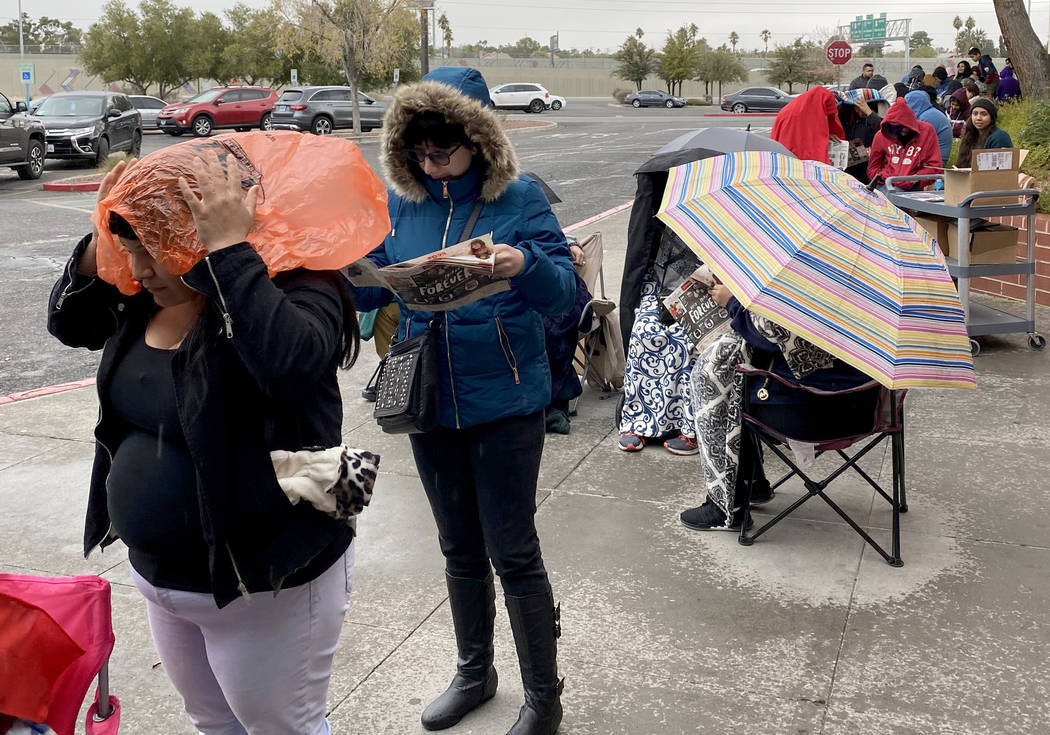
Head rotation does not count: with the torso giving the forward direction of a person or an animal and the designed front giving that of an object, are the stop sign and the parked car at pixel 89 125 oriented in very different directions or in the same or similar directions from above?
same or similar directions

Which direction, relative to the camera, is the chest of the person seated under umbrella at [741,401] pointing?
to the viewer's left

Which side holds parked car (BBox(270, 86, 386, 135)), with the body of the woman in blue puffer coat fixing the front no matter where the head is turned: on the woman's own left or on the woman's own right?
on the woman's own right

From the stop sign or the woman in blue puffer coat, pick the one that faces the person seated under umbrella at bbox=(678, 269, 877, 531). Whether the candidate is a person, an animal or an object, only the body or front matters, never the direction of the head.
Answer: the stop sign

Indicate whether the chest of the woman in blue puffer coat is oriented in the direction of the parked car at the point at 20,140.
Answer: no

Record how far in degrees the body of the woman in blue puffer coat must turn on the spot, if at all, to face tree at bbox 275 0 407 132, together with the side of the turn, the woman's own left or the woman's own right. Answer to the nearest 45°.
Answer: approximately 135° to the woman's own right

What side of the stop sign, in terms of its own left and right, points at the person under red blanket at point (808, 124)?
front

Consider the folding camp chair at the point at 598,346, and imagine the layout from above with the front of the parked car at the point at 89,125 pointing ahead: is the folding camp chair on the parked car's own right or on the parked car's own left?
on the parked car's own left

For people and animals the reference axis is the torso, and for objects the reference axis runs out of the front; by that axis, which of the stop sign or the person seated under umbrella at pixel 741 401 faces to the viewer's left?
the person seated under umbrella

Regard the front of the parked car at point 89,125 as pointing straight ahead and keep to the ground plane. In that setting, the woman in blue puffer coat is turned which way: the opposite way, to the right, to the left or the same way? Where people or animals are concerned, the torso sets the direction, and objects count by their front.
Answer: the same way

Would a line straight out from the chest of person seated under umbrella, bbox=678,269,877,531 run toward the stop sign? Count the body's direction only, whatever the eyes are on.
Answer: no

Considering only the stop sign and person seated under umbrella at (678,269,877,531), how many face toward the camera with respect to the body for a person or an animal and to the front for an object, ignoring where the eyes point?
1

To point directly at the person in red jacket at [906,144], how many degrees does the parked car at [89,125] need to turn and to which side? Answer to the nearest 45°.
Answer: approximately 45° to its left

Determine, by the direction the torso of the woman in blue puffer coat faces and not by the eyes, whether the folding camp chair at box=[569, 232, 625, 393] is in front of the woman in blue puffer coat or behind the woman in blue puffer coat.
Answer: behind

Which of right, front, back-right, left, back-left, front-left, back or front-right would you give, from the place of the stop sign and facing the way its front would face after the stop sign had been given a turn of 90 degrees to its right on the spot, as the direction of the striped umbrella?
left

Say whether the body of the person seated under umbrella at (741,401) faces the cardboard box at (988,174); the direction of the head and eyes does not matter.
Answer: no

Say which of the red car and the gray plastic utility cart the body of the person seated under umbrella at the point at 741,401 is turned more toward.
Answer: the red car

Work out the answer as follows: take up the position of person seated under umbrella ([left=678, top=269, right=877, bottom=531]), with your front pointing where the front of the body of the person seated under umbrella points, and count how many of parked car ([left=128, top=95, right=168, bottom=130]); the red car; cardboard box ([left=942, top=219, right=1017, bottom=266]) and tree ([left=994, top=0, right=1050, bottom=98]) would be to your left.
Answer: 0

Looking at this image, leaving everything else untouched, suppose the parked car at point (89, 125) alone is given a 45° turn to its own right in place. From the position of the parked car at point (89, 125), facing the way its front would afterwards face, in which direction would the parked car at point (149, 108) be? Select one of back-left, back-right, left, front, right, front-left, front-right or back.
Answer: right
